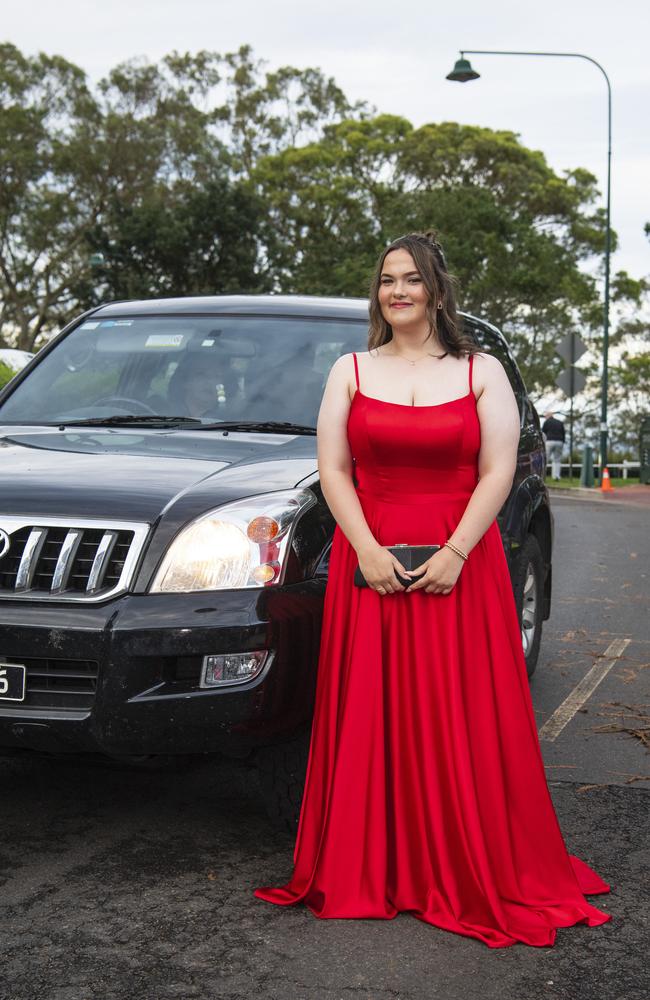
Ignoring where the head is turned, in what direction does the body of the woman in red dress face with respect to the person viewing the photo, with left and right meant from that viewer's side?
facing the viewer

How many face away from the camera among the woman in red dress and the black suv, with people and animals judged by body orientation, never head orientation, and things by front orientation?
0

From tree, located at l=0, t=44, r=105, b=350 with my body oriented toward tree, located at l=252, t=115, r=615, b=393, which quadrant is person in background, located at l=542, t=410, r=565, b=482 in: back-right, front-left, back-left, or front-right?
front-right

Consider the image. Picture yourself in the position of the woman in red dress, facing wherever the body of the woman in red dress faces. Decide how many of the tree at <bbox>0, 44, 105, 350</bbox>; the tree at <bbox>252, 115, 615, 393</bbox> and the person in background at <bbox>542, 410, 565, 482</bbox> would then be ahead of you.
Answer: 0

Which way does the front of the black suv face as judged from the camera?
facing the viewer and to the left of the viewer

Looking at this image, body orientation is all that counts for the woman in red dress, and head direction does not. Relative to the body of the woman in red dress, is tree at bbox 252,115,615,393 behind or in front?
behind

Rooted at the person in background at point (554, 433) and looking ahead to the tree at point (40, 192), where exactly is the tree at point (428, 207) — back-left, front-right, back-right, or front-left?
front-right

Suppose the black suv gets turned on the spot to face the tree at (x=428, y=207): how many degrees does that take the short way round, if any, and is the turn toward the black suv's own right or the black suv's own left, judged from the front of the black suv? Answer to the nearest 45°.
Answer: approximately 135° to the black suv's own right

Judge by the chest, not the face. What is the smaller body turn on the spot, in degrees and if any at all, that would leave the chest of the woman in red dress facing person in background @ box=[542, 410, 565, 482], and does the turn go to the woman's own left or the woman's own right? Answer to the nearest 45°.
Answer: approximately 180°

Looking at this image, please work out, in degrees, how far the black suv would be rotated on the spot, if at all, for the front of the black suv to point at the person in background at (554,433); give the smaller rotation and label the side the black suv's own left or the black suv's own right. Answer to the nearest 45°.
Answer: approximately 135° to the black suv's own right

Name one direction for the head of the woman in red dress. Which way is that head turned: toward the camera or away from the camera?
toward the camera

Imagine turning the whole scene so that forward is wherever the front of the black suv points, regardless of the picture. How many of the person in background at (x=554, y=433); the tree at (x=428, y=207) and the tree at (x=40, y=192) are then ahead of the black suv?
0

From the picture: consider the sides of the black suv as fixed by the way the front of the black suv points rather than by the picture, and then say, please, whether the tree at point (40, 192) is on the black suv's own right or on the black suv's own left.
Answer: on the black suv's own right
